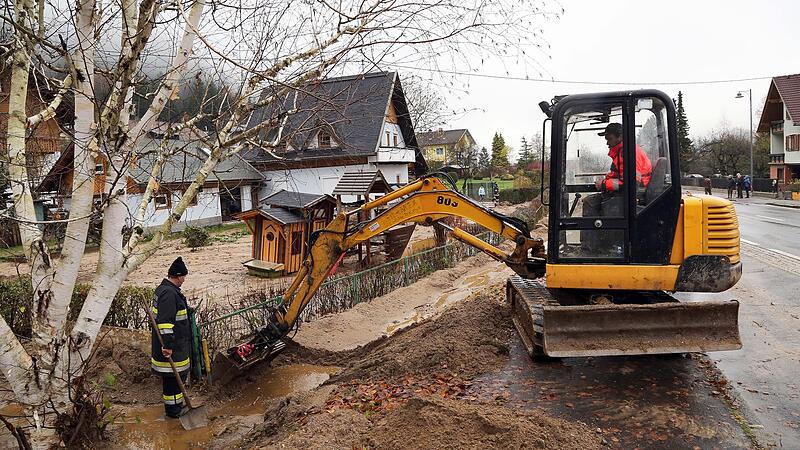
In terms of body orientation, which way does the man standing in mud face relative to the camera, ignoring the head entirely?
to the viewer's right

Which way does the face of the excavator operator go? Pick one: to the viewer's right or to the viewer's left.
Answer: to the viewer's left

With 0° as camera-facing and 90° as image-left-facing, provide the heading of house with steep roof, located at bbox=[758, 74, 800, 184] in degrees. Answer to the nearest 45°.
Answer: approximately 45°

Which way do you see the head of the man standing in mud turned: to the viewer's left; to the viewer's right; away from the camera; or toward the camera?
to the viewer's right

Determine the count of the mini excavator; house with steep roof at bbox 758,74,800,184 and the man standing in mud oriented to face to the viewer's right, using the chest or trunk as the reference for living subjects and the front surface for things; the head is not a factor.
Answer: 1

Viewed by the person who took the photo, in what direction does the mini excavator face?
facing to the left of the viewer

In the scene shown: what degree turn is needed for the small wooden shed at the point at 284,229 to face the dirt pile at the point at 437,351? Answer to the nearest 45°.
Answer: approximately 45° to its left

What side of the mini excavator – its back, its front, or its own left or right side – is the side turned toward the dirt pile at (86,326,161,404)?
front

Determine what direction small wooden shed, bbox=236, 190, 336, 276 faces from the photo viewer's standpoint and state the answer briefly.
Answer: facing the viewer and to the left of the viewer

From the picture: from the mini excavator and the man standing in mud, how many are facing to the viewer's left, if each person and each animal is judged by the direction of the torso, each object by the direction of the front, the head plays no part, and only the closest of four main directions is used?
1

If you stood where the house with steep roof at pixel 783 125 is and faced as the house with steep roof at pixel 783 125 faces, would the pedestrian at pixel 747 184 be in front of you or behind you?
in front

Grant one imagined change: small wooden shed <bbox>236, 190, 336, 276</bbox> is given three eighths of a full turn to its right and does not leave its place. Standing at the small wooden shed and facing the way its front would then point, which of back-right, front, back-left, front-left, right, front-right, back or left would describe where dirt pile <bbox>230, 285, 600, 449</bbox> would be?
back

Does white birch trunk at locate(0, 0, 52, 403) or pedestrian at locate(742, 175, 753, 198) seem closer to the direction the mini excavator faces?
the white birch trunk

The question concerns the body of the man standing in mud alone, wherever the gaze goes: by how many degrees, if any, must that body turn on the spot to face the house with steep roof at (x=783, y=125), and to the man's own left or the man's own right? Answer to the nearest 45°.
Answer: approximately 45° to the man's own left
